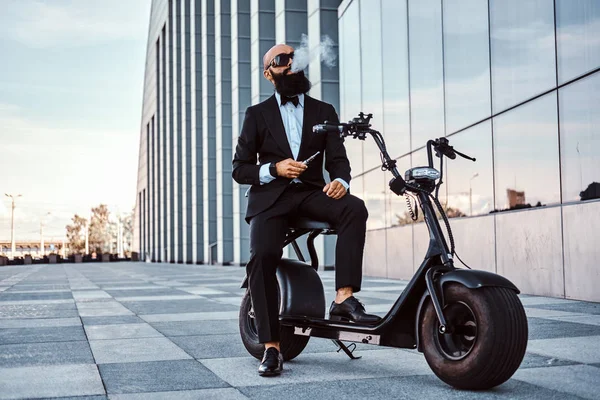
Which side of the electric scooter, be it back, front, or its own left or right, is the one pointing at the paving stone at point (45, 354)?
back

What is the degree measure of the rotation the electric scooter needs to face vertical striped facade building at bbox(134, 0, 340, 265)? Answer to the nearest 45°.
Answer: approximately 135° to its left

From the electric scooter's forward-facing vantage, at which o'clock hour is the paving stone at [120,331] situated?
The paving stone is roughly at 6 o'clock from the electric scooter.

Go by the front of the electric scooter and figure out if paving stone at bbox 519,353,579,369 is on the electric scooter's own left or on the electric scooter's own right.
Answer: on the electric scooter's own left

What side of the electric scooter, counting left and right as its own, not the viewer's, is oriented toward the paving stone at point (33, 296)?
back

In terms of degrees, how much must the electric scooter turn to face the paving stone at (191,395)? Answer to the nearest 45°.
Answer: approximately 135° to its right

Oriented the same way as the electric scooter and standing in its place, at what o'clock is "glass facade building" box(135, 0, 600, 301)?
The glass facade building is roughly at 8 o'clock from the electric scooter.

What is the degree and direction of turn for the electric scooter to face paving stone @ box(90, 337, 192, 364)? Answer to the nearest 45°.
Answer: approximately 180°

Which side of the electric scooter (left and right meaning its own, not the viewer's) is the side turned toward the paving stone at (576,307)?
left

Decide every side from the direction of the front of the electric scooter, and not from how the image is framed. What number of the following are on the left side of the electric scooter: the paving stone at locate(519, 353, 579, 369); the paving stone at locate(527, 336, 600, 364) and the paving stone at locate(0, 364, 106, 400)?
2

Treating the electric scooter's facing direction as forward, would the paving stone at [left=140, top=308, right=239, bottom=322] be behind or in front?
behind

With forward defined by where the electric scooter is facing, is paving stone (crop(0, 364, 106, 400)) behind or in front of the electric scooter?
behind

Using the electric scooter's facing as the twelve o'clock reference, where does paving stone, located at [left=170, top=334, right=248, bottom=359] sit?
The paving stone is roughly at 6 o'clock from the electric scooter.
